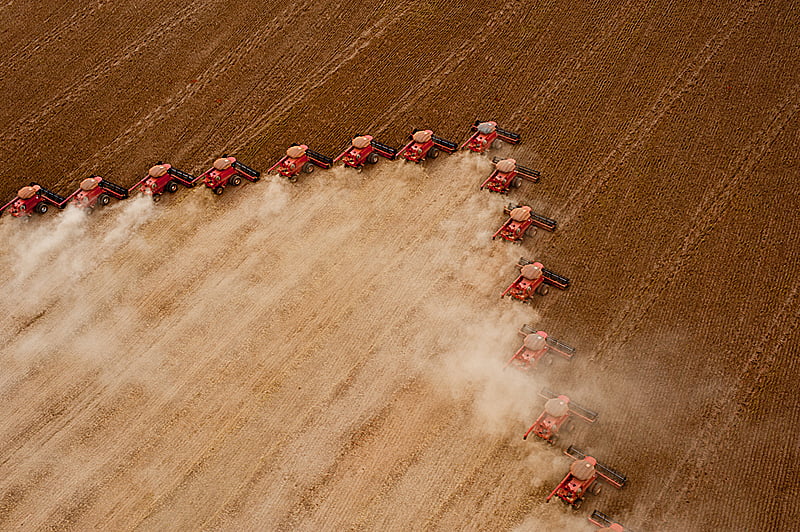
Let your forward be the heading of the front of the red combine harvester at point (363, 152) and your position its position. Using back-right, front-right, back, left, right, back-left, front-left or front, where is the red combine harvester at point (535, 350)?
right

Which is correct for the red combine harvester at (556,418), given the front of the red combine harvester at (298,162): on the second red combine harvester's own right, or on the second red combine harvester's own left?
on the second red combine harvester's own right

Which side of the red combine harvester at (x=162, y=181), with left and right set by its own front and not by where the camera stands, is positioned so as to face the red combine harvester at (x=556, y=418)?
right
